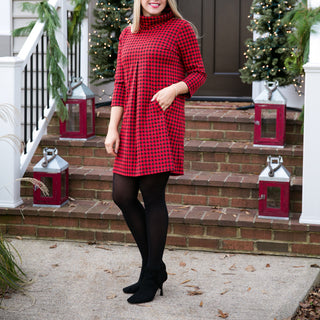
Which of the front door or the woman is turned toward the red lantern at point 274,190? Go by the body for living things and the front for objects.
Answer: the front door

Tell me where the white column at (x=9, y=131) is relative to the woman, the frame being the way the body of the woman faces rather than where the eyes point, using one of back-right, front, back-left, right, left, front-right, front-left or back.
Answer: right

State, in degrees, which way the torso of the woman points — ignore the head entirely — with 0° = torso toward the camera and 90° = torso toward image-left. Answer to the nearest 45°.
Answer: approximately 45°

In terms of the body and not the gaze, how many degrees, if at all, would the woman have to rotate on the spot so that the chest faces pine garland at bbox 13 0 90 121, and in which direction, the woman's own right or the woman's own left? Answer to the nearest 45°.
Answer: approximately 135° to the woman's own right

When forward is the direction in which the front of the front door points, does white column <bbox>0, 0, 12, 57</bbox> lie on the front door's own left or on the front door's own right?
on the front door's own right

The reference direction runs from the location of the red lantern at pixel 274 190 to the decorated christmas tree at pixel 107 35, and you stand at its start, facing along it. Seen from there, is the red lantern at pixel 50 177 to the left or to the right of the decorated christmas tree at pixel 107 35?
left

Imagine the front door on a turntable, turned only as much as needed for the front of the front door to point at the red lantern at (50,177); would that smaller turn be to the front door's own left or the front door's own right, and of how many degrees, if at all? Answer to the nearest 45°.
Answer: approximately 45° to the front door's own right

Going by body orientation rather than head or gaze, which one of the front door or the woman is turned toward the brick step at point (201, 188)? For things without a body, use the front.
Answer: the front door

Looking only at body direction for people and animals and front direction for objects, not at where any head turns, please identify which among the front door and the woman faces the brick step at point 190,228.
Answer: the front door

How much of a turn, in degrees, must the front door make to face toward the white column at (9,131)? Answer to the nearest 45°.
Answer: approximately 45° to its right

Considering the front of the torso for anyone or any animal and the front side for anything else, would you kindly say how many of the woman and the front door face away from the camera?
0

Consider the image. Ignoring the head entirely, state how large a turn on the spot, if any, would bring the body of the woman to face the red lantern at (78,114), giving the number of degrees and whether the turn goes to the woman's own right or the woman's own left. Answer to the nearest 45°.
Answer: approximately 135° to the woman's own right

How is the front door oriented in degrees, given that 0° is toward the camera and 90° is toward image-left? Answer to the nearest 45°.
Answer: approximately 0°

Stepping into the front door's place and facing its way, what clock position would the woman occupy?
The woman is roughly at 12 o'clock from the front door.
